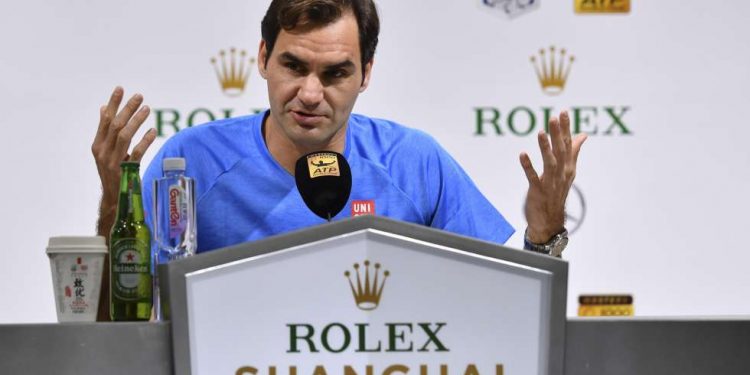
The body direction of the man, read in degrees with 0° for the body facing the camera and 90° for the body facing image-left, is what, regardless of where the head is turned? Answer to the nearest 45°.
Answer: approximately 0°
